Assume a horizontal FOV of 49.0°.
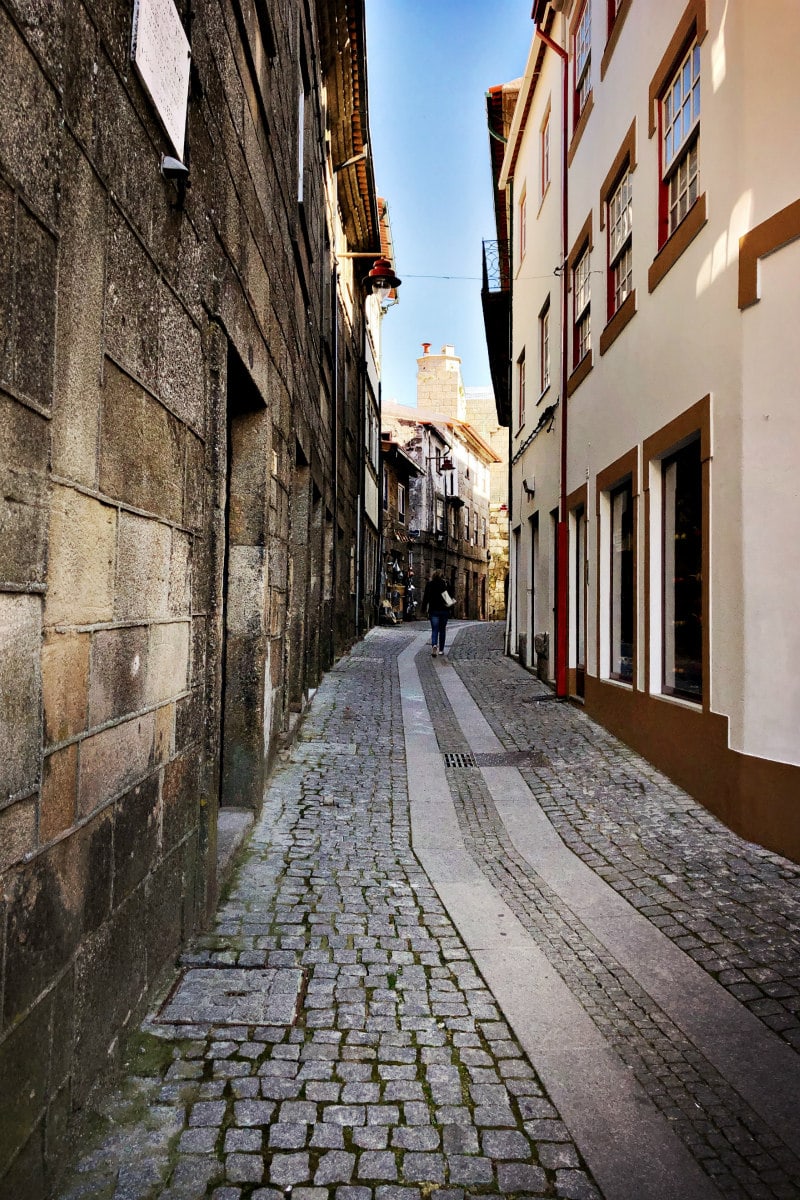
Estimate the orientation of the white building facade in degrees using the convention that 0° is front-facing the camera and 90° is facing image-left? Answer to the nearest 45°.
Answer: approximately 90°

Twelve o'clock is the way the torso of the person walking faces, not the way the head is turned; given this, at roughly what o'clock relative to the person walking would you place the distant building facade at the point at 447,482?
The distant building facade is roughly at 12 o'clock from the person walking.

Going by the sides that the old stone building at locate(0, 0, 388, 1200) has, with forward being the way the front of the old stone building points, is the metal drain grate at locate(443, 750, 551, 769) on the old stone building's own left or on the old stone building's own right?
on the old stone building's own left

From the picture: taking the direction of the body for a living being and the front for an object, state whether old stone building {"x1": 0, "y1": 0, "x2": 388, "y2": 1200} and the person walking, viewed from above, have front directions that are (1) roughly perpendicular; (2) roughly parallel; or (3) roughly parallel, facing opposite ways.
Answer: roughly perpendicular

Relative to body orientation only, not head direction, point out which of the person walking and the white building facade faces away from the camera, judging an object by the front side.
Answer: the person walking

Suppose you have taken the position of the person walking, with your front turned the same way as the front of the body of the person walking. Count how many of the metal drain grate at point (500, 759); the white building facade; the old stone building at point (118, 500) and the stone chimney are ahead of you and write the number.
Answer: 1

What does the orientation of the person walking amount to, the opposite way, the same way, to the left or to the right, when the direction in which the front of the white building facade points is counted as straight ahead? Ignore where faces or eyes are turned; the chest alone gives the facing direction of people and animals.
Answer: to the right

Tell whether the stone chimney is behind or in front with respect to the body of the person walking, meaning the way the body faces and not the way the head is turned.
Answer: in front

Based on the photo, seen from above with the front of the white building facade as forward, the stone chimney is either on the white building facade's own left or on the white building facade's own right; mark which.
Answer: on the white building facade's own right

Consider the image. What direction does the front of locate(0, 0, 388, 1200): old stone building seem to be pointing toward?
to the viewer's right

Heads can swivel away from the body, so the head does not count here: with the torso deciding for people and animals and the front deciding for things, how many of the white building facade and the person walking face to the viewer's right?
0

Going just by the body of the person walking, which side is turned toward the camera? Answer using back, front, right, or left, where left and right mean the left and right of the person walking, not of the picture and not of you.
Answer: back
